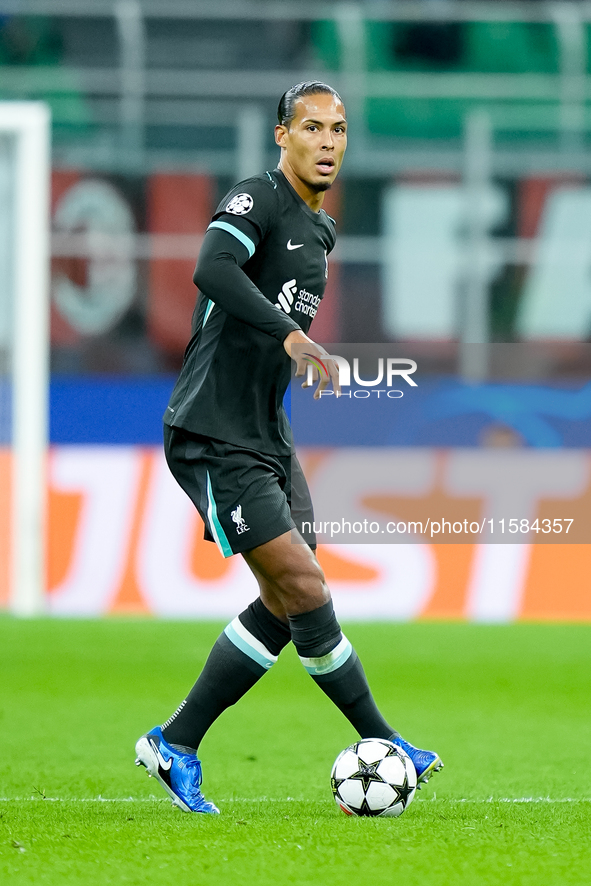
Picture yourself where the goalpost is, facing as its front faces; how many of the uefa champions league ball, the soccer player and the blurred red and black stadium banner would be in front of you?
2

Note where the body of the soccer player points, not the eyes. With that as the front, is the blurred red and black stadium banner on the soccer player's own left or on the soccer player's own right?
on the soccer player's own left

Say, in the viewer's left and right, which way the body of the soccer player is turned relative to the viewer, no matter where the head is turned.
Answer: facing the viewer and to the right of the viewer

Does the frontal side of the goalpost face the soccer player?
yes
